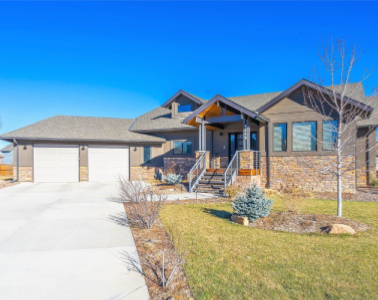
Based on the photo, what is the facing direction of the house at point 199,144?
toward the camera

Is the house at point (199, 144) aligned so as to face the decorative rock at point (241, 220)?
yes

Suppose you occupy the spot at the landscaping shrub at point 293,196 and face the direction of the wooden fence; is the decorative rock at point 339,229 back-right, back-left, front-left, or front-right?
back-left

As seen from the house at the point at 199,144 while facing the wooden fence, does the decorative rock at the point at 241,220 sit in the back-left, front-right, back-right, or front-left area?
back-left

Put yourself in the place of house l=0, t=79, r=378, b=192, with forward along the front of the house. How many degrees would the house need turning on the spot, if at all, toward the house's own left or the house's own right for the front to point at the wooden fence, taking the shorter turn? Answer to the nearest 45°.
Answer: approximately 90° to the house's own right

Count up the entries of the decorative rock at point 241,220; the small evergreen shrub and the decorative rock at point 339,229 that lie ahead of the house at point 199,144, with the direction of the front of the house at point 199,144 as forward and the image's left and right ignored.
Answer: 3

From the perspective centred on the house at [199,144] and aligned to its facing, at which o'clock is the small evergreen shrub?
The small evergreen shrub is roughly at 12 o'clock from the house.

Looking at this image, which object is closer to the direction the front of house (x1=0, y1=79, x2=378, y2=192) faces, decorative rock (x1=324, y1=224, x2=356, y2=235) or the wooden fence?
the decorative rock

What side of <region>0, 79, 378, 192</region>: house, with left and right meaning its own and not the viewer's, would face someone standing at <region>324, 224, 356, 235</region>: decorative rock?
front
